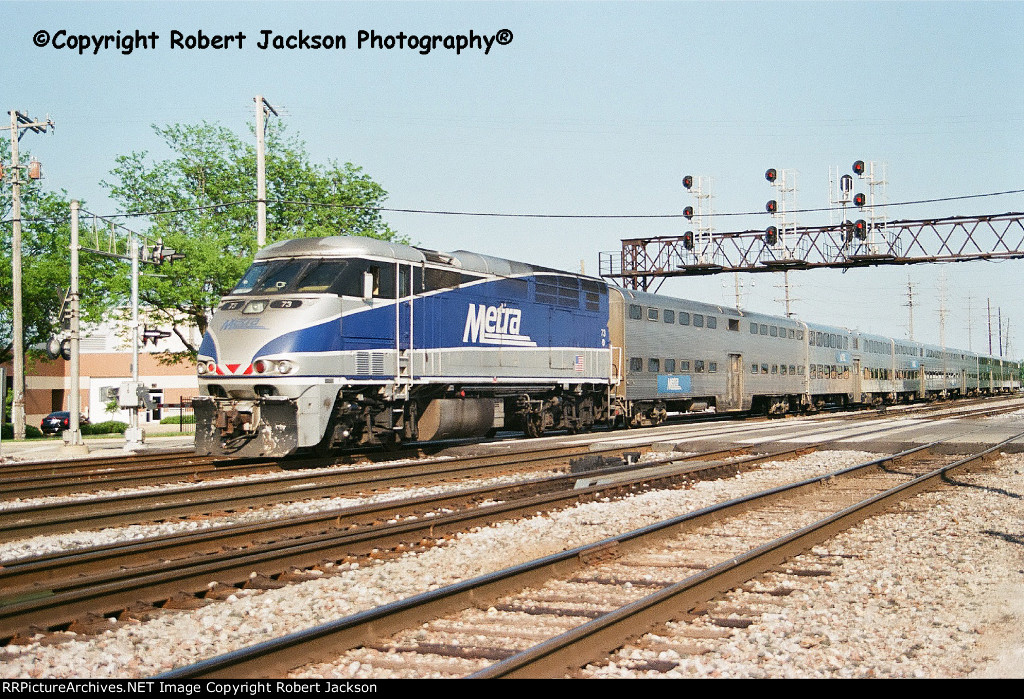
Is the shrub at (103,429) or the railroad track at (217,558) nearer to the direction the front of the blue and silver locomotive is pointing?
the railroad track

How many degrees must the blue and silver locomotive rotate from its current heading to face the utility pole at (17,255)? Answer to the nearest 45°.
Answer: approximately 90° to its right

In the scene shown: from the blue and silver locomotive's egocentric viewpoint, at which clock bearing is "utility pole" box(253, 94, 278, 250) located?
The utility pole is roughly at 4 o'clock from the blue and silver locomotive.

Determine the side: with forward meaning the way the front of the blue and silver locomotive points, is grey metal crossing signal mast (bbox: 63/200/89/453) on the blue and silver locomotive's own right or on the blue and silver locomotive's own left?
on the blue and silver locomotive's own right

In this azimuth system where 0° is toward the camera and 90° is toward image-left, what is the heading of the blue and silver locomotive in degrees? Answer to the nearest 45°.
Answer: approximately 45°

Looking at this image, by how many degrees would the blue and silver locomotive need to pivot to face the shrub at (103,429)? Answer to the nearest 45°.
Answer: approximately 90° to its right
